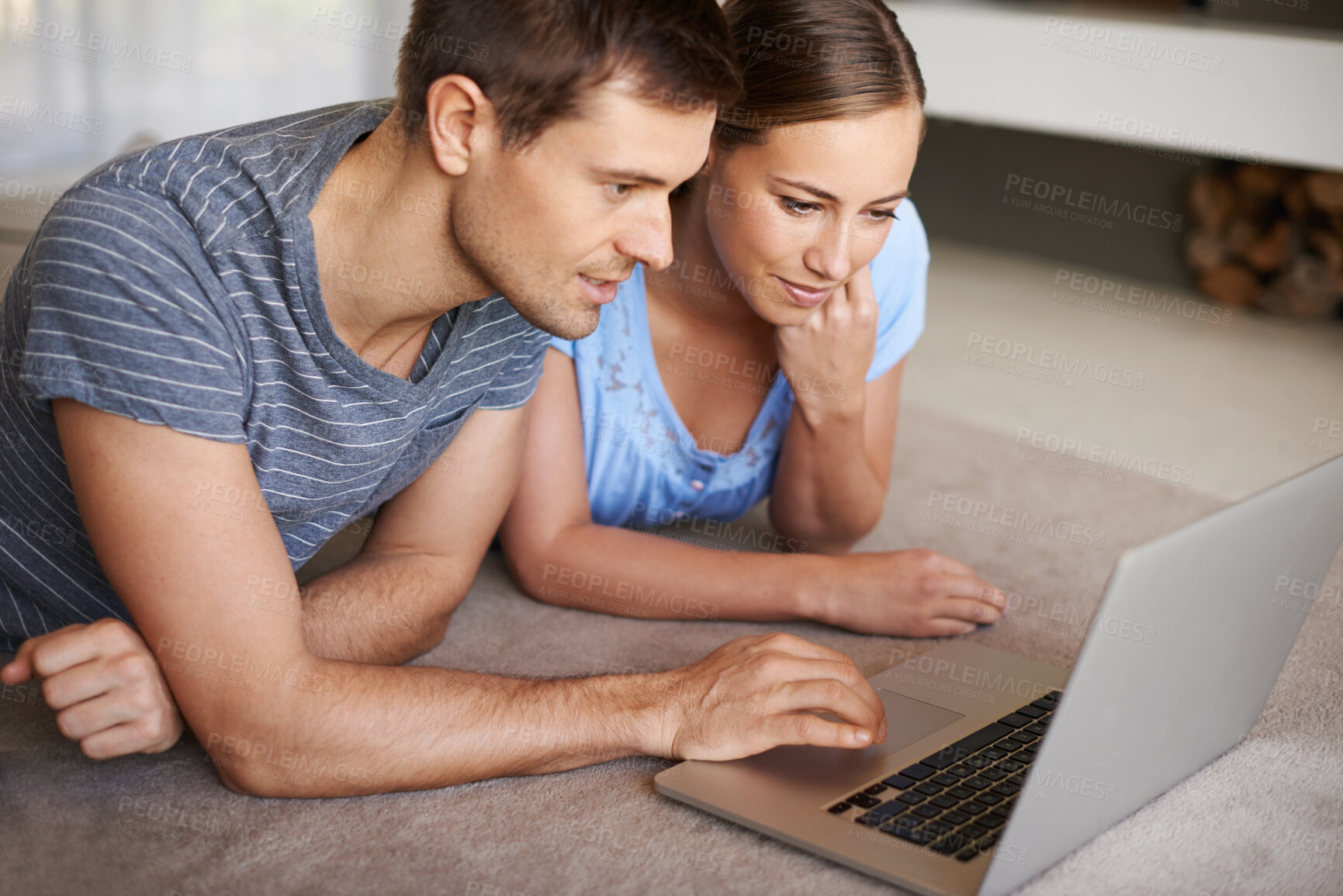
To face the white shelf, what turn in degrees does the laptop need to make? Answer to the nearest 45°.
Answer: approximately 45° to its right

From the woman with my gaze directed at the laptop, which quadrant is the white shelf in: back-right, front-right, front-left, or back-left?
back-left

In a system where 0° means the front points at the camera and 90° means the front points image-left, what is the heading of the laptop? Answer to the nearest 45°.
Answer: approximately 135°

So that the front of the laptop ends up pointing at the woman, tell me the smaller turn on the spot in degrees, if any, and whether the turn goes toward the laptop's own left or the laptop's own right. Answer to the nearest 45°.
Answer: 0° — it already faces them
